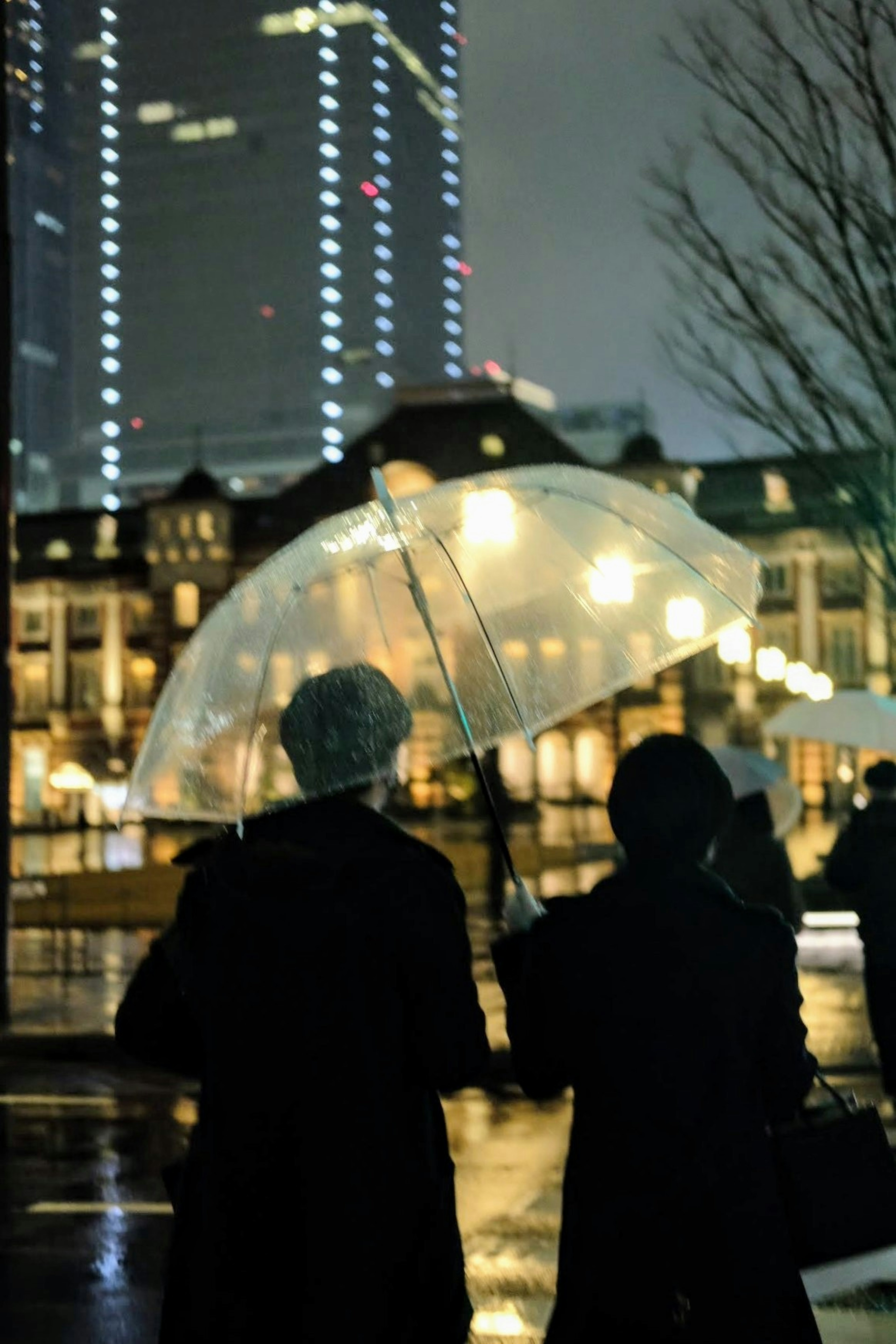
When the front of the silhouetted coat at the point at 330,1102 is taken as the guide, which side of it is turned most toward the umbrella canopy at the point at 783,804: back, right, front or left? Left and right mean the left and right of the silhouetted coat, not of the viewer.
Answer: front

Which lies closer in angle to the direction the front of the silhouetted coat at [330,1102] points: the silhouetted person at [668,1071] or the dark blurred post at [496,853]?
the dark blurred post

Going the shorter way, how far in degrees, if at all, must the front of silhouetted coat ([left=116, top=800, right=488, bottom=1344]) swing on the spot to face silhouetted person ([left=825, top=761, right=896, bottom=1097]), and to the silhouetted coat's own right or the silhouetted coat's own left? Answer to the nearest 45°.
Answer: approximately 45° to the silhouetted coat's own right

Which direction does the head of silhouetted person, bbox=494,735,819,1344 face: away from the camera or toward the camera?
away from the camera

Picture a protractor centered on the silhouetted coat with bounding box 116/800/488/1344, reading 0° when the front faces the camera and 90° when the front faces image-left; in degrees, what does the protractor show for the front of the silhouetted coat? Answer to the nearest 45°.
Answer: approximately 180°

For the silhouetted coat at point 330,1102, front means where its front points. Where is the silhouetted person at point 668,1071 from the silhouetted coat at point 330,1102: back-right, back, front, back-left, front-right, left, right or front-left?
right

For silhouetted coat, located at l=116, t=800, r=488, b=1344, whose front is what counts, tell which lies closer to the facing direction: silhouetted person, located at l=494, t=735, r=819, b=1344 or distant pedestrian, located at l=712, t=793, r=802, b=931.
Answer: the distant pedestrian

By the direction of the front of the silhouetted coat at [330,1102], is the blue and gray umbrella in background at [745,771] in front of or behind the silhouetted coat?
in front
